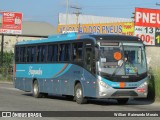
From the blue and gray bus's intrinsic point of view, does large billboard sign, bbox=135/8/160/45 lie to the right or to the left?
on its left

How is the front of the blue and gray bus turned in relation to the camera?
facing the viewer and to the right of the viewer
